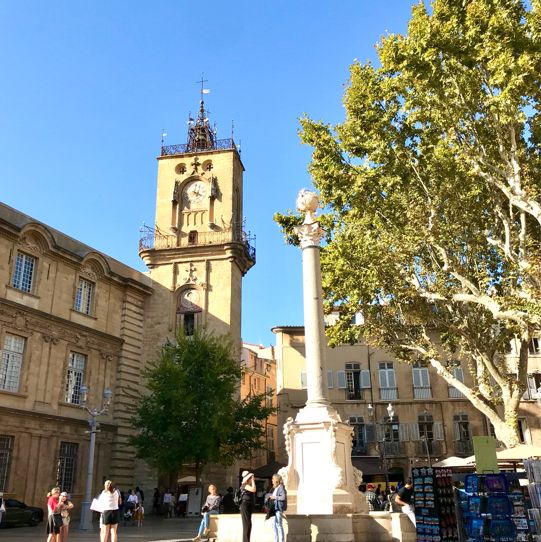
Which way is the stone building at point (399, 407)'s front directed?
toward the camera

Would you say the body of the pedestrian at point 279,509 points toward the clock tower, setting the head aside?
no

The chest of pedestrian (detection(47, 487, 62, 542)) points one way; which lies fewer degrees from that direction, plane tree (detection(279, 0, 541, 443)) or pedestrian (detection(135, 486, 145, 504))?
the plane tree

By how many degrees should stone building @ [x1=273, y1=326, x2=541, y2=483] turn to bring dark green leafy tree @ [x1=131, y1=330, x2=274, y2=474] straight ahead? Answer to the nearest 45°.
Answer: approximately 45° to its right

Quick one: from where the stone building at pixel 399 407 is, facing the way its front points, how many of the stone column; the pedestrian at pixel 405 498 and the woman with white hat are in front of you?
3

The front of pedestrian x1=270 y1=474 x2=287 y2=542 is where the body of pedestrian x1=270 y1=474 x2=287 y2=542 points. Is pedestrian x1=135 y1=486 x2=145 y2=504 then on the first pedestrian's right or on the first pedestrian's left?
on the first pedestrian's right
